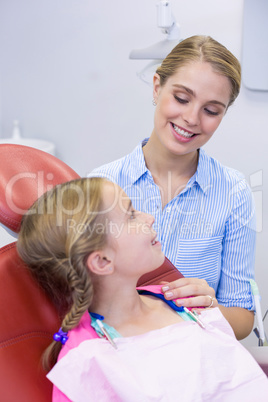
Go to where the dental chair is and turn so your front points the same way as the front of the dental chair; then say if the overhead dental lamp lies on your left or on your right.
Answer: on your left

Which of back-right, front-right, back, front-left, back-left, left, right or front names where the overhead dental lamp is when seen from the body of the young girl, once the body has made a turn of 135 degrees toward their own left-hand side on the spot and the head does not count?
front

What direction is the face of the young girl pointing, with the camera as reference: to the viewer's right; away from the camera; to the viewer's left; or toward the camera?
to the viewer's right

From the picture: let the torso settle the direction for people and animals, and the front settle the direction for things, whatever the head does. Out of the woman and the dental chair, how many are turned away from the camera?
0

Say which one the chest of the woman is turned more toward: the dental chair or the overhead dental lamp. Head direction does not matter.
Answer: the dental chair

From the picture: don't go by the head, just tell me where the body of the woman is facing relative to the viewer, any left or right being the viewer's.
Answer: facing the viewer

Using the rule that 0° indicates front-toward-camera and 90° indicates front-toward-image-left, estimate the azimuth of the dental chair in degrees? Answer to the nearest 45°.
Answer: approximately 315°

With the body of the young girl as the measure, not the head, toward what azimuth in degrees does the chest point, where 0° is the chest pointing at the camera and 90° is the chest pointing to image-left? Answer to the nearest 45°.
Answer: approximately 315°

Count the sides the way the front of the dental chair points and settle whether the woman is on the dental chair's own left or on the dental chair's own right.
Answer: on the dental chair's own left

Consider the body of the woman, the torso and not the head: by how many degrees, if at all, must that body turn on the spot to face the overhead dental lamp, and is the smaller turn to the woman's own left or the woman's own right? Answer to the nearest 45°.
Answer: approximately 180°

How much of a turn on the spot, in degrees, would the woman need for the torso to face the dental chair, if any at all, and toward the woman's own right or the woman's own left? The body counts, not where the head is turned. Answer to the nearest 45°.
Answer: approximately 45° to the woman's own right
